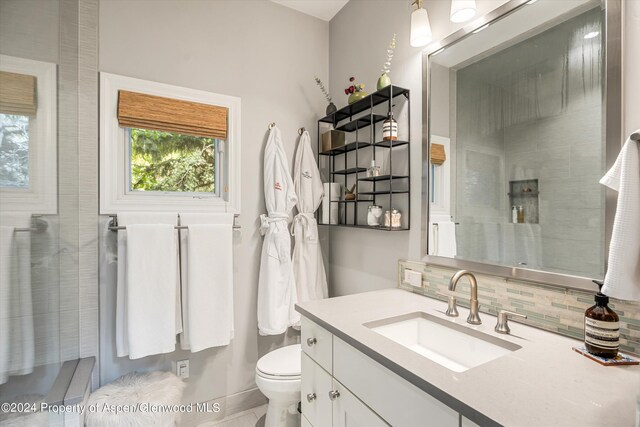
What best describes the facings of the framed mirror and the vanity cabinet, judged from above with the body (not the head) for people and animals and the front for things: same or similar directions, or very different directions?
same or similar directions

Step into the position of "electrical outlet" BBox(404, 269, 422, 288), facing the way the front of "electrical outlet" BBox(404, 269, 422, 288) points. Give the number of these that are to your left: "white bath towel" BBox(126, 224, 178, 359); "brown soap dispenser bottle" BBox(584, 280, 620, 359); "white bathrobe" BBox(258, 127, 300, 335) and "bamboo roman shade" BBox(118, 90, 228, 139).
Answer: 1

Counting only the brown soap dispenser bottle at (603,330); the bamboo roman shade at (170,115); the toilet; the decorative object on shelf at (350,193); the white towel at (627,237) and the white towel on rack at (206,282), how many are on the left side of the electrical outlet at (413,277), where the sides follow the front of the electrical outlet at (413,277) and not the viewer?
2

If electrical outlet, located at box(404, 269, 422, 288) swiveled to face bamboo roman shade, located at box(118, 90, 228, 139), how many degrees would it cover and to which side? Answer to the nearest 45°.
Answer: approximately 45° to its right

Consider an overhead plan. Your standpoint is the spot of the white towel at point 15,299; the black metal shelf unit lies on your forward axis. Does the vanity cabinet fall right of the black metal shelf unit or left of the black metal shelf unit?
right

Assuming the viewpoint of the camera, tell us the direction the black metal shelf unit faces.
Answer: facing the viewer and to the left of the viewer

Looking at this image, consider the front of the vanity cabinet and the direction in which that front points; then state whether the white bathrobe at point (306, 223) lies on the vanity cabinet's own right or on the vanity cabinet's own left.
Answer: on the vanity cabinet's own right

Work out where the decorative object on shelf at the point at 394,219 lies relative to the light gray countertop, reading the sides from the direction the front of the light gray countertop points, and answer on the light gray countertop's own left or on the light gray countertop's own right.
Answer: on the light gray countertop's own right

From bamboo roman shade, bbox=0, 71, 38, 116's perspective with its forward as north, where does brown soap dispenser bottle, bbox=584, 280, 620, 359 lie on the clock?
The brown soap dispenser bottle is roughly at 11 o'clock from the bamboo roman shade.

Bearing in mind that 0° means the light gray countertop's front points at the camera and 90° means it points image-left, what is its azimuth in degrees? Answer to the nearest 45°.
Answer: approximately 45°

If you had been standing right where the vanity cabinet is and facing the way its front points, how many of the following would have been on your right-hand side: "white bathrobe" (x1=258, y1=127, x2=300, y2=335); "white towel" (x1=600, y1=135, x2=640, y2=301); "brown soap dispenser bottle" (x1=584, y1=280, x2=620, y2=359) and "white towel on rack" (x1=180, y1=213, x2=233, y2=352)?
2

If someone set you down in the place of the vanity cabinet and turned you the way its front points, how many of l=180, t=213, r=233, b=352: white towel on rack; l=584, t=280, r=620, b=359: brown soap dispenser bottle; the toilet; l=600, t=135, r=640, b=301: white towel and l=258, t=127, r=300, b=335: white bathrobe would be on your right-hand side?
3

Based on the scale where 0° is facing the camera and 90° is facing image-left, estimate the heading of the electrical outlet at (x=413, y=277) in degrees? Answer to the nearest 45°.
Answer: approximately 45°

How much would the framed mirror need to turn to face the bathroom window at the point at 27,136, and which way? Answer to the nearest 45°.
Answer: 0° — it already faces it

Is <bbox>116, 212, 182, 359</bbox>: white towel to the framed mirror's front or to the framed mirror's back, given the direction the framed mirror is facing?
to the front

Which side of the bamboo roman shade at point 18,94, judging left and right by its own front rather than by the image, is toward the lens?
front

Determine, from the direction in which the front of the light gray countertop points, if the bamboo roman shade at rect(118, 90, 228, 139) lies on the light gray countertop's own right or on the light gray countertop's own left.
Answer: on the light gray countertop's own right
